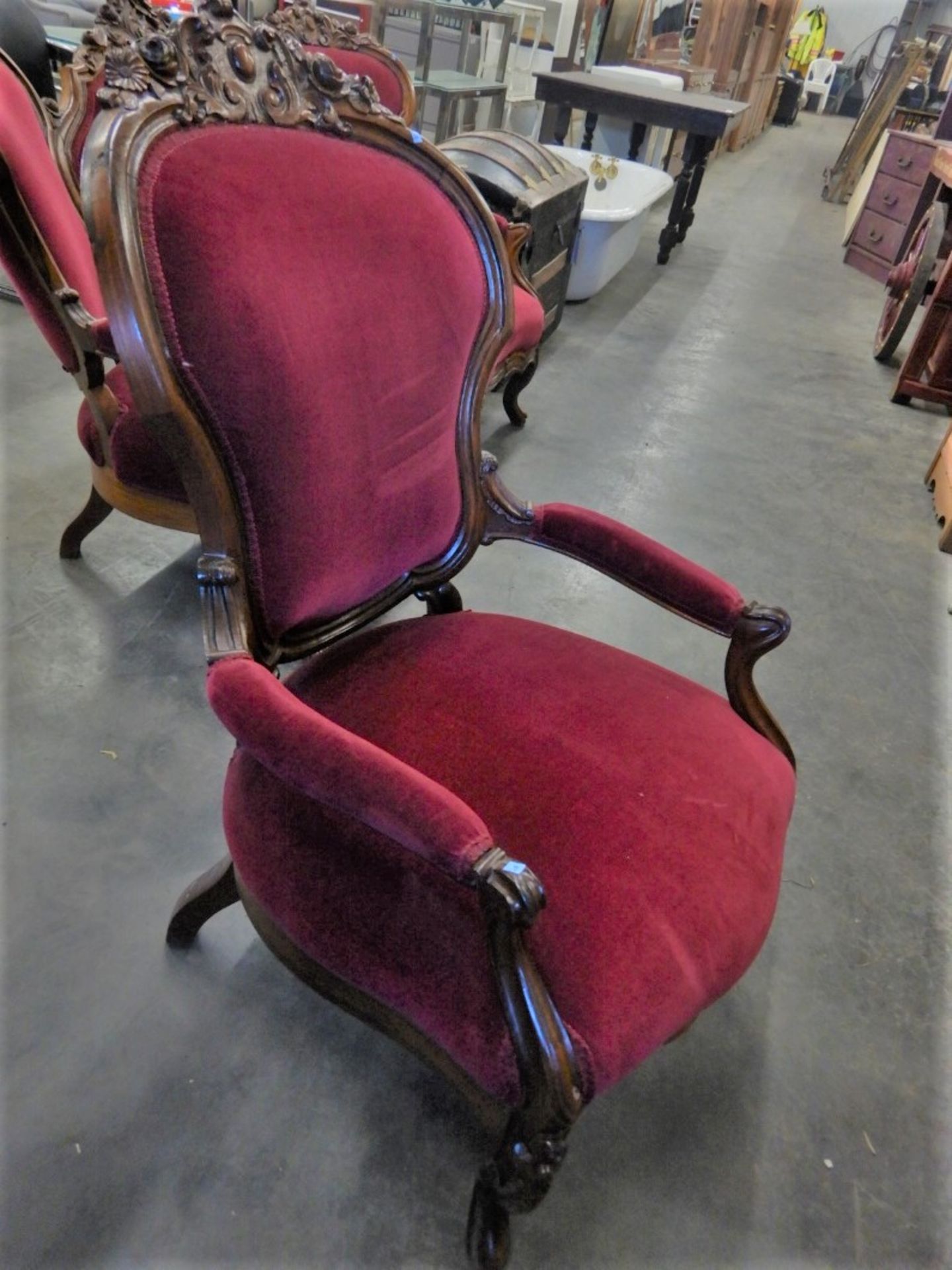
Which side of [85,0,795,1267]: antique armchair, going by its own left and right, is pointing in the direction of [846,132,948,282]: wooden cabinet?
left

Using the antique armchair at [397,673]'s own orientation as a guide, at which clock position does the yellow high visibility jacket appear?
The yellow high visibility jacket is roughly at 8 o'clock from the antique armchair.

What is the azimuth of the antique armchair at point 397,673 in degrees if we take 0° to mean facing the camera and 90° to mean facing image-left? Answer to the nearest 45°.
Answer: approximately 315°

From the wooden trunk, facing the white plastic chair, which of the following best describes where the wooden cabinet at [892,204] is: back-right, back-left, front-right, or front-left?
front-right

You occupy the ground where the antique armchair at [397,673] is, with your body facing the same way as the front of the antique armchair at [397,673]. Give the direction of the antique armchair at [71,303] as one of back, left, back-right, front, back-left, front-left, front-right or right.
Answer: back

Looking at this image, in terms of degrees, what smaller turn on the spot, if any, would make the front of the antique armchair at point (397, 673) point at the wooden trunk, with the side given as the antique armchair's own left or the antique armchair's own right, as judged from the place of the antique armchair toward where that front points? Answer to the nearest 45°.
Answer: approximately 135° to the antique armchair's own left

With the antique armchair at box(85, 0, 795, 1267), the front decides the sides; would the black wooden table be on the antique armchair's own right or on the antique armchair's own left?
on the antique armchair's own left

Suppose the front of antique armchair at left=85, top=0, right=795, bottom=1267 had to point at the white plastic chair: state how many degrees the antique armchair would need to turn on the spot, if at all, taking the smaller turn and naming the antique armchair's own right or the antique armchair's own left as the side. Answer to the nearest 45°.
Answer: approximately 135° to the antique armchair's own left
